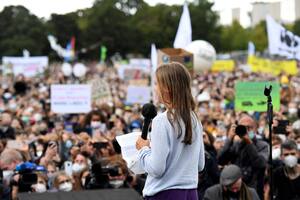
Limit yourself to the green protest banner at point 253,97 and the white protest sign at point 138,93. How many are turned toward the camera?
2

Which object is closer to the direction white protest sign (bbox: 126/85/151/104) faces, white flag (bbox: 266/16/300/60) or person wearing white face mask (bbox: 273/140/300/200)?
the person wearing white face mask

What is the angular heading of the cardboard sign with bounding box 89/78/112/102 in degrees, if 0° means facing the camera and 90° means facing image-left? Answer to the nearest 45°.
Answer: approximately 0°

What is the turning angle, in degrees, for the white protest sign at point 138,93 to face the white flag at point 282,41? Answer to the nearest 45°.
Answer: approximately 90° to its left

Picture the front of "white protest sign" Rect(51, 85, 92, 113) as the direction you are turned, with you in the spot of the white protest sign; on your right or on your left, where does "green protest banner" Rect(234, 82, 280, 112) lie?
on your left

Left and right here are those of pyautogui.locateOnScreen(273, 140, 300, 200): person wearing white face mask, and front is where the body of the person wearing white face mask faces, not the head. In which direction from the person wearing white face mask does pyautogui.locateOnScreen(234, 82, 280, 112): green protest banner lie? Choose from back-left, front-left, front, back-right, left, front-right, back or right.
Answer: back
